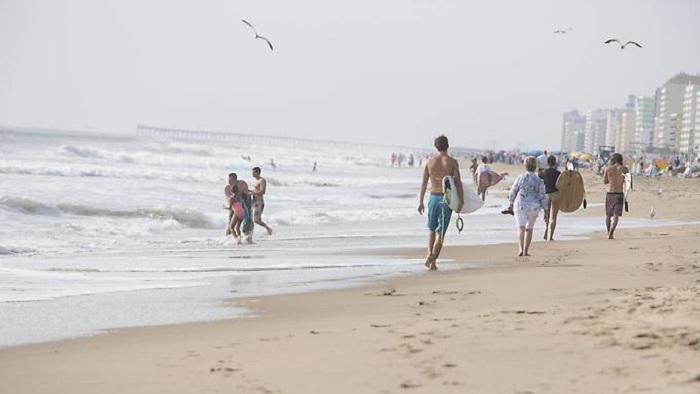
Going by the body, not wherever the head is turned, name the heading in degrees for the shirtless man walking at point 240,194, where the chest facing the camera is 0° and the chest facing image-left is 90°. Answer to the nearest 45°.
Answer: approximately 45°

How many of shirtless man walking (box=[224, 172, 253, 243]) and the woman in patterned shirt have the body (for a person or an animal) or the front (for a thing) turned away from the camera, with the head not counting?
1

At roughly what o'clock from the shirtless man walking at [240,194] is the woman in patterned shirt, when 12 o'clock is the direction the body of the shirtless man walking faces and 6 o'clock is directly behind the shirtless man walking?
The woman in patterned shirt is roughly at 9 o'clock from the shirtless man walking.

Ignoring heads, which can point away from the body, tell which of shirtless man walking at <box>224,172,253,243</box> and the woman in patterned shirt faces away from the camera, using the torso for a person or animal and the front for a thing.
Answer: the woman in patterned shirt

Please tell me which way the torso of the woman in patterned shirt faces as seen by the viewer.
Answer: away from the camera
